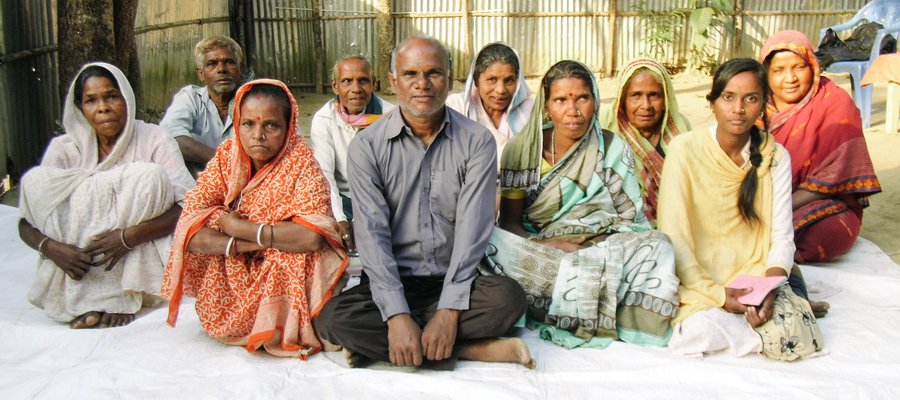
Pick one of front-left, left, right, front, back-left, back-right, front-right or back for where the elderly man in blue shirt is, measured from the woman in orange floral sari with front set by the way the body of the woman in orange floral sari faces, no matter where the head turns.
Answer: back

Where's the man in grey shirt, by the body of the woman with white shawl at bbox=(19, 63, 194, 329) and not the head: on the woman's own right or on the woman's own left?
on the woman's own left

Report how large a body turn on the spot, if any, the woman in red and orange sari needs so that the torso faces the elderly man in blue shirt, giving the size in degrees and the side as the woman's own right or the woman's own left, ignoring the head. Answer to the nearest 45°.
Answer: approximately 45° to the woman's own right

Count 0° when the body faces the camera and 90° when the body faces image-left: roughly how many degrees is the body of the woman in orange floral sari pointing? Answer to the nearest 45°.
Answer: approximately 0°

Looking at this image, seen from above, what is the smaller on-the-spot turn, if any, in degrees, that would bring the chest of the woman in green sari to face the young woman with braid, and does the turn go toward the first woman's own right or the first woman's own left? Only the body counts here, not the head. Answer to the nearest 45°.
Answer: approximately 90° to the first woman's own left

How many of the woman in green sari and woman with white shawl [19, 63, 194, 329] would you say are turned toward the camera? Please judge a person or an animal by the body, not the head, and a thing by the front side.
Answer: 2

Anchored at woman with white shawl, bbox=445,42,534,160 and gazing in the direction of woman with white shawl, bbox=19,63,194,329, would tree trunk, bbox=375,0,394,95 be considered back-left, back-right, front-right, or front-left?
back-right

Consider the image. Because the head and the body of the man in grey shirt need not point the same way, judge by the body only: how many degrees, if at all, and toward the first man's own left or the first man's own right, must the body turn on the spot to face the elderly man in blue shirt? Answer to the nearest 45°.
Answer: approximately 135° to the first man's own right

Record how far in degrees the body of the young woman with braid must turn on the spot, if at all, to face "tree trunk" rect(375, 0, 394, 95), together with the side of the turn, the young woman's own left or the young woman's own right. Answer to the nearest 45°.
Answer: approximately 135° to the young woman's own right

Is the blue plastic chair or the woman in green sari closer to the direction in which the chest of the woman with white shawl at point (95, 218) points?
the woman in green sari
